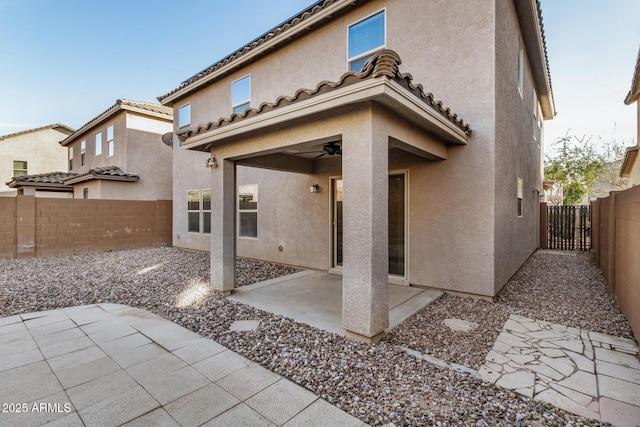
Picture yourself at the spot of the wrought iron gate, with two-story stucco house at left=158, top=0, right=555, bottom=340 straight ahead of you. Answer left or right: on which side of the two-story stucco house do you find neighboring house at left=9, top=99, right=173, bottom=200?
right

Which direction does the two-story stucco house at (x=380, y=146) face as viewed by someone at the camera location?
facing away from the viewer and to the right of the viewer

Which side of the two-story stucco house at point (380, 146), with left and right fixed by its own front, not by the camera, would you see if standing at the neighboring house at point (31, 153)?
left

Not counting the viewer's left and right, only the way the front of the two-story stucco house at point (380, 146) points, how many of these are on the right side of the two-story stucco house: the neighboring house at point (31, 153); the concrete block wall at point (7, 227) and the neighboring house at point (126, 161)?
0

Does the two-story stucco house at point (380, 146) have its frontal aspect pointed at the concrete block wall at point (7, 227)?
no

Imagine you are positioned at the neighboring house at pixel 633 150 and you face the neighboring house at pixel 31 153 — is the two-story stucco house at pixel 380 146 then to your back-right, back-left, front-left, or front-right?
front-left

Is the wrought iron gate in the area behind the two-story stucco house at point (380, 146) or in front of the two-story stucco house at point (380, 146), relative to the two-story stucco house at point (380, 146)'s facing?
in front

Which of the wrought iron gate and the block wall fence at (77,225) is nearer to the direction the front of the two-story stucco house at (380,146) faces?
the wrought iron gate

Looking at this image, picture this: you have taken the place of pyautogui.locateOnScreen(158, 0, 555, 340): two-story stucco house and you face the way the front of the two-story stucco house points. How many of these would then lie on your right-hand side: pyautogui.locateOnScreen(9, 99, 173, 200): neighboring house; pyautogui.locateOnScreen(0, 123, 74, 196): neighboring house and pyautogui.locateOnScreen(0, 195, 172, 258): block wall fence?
0

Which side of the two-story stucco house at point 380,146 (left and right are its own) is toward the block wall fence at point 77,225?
left

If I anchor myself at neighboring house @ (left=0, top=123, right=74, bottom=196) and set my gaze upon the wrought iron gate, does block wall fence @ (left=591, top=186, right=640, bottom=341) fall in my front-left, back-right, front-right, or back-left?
front-right
